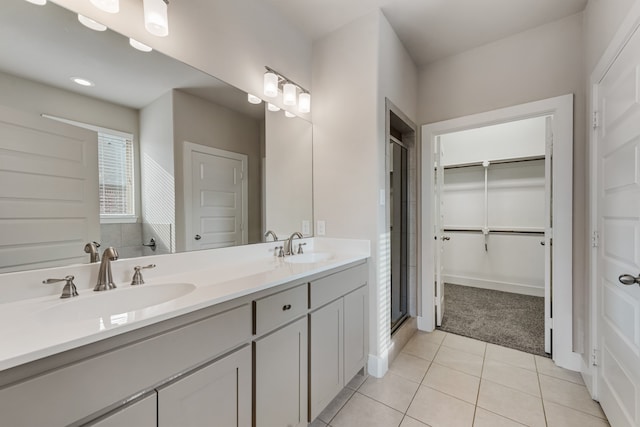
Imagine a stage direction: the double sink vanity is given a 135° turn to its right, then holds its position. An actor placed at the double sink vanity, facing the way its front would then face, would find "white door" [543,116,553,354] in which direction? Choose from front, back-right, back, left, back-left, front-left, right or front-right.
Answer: back

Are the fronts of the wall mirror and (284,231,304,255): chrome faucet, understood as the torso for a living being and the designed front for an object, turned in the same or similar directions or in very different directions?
same or similar directions

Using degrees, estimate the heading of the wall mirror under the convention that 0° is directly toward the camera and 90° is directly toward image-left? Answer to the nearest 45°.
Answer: approximately 315°

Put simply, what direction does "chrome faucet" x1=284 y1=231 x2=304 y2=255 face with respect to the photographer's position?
facing the viewer and to the right of the viewer

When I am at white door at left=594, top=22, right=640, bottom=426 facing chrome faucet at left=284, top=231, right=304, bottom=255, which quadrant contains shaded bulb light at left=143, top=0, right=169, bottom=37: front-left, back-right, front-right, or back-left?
front-left

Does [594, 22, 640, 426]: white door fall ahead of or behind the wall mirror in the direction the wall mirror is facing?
ahead

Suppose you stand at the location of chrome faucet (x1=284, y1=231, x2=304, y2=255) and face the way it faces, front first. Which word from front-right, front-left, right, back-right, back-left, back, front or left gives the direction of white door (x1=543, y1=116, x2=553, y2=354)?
front-left

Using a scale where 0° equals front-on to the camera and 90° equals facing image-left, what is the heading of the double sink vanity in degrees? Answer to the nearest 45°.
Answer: approximately 315°

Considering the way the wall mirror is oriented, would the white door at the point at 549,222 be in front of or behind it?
in front

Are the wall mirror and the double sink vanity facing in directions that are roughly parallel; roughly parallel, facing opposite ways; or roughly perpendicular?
roughly parallel

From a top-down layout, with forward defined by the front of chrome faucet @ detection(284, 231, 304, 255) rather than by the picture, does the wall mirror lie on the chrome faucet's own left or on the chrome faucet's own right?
on the chrome faucet's own right
